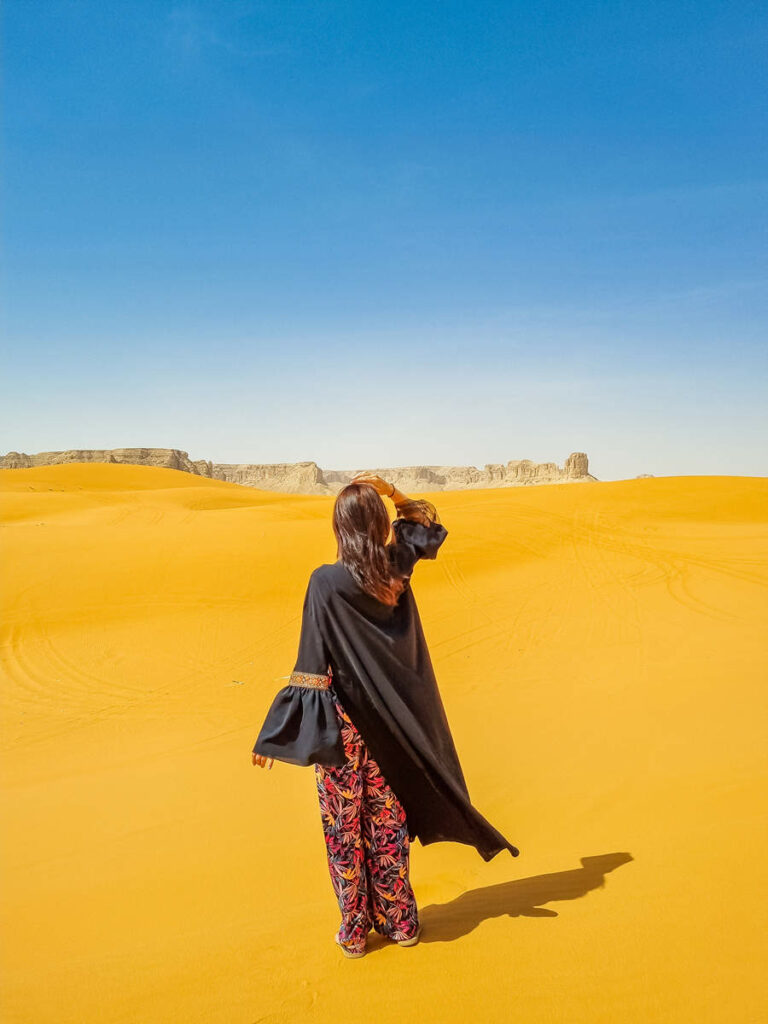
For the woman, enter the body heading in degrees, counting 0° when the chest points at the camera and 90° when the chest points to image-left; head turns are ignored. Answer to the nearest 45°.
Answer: approximately 180°

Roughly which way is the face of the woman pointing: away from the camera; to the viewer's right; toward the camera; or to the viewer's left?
away from the camera
